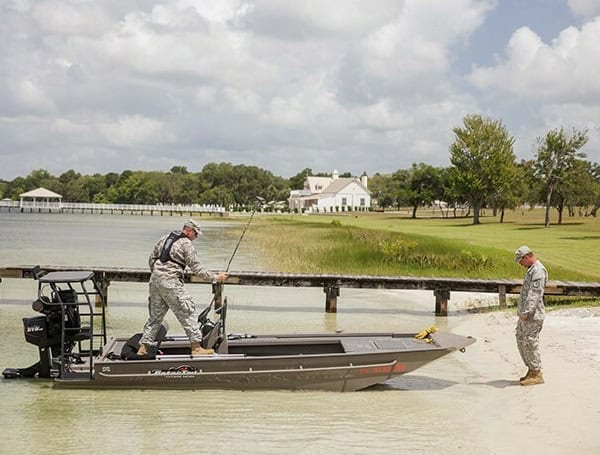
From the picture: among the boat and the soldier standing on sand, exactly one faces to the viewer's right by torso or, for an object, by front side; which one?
the boat

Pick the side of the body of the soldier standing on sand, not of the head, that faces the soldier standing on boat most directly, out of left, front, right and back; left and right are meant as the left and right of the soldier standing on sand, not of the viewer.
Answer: front

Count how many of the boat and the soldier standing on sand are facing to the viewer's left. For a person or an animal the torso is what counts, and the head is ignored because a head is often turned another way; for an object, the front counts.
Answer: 1

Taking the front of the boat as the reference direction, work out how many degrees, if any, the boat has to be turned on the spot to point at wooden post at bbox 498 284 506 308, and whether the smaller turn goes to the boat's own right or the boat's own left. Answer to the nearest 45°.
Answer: approximately 45° to the boat's own left

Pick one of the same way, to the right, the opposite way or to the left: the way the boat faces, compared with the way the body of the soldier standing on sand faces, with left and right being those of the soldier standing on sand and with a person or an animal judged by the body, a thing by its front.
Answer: the opposite way

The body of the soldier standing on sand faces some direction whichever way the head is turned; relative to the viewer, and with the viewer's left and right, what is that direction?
facing to the left of the viewer

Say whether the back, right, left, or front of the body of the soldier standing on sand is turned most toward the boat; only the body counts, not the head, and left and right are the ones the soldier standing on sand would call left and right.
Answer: front

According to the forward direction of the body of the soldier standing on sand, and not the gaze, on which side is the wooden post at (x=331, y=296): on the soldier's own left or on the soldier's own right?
on the soldier's own right

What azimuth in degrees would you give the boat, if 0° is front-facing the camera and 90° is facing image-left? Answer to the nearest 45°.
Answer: approximately 270°

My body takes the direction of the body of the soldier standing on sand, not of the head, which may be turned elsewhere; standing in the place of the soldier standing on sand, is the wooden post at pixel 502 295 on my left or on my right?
on my right

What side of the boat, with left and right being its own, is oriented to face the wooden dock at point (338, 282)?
left
